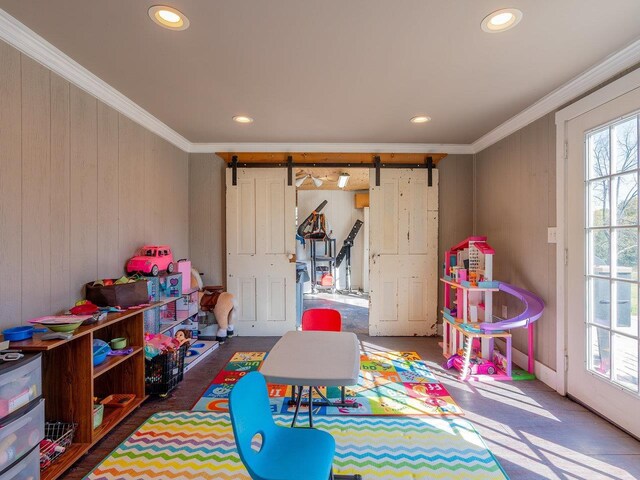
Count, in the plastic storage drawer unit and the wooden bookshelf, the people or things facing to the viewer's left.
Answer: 0

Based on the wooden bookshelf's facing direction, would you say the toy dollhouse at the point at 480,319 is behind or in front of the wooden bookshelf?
in front

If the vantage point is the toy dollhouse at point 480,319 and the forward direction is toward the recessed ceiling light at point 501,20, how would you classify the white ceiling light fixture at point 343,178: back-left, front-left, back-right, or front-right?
back-right

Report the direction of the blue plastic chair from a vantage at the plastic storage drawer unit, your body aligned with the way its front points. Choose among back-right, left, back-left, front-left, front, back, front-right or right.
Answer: front

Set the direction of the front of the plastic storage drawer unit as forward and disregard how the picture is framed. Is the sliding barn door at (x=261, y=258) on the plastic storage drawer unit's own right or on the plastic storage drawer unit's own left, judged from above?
on the plastic storage drawer unit's own left

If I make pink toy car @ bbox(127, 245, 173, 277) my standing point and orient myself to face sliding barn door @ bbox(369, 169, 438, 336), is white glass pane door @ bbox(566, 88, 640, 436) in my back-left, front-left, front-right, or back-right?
front-right

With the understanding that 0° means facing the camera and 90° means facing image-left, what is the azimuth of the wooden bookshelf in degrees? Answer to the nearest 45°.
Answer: approximately 315°

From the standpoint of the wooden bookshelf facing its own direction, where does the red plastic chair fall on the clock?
The red plastic chair is roughly at 11 o'clock from the wooden bookshelf.

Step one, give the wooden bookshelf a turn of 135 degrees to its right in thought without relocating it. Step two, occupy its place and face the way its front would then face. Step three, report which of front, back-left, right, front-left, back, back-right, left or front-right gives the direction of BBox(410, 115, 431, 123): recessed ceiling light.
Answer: back

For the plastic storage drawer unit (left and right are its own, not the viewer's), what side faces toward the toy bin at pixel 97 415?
left

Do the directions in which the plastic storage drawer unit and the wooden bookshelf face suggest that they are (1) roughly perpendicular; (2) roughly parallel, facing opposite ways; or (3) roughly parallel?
roughly parallel
